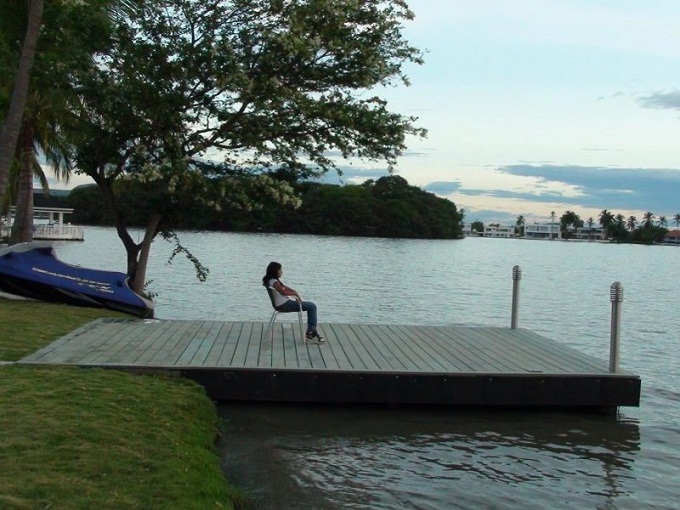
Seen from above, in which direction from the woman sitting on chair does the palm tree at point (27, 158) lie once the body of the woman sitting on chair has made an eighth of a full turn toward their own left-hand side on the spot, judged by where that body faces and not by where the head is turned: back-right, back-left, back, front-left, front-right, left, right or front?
left

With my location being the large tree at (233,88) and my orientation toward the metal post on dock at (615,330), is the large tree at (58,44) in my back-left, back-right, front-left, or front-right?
back-right

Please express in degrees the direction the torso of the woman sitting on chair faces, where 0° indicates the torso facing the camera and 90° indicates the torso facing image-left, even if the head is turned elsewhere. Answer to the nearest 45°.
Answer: approximately 270°

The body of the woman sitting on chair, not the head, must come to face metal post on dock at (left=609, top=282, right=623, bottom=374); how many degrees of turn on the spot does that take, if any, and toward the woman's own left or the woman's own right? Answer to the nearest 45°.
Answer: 0° — they already face it

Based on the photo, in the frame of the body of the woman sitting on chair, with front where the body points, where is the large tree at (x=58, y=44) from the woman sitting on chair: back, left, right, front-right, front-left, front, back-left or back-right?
back-left

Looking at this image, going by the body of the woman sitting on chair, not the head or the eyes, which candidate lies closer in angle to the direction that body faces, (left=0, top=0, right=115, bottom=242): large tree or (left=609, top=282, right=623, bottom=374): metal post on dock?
the metal post on dock

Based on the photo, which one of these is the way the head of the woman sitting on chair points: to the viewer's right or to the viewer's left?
to the viewer's right
